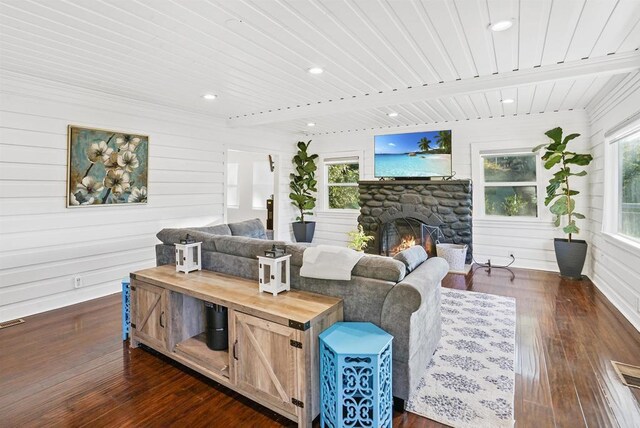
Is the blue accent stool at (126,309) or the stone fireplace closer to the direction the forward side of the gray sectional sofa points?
the stone fireplace

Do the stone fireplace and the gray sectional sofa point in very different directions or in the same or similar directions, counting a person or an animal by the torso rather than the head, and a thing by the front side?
very different directions

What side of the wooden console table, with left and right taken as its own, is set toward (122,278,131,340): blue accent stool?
right

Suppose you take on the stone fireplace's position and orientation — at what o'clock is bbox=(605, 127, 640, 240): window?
The window is roughly at 10 o'clock from the stone fireplace.

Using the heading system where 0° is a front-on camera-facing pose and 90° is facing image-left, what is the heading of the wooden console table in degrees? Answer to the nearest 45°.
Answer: approximately 45°

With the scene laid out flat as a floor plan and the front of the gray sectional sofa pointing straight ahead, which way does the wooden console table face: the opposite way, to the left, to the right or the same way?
the opposite way

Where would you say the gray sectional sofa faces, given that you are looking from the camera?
facing away from the viewer and to the right of the viewer

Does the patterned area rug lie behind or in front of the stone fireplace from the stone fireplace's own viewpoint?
in front

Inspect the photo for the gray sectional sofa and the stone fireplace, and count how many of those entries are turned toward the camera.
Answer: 1

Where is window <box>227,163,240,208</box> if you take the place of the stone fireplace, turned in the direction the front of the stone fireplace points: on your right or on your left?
on your right

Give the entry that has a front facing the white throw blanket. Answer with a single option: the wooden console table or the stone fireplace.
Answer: the stone fireplace
